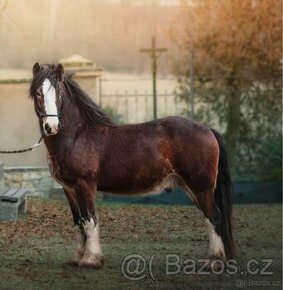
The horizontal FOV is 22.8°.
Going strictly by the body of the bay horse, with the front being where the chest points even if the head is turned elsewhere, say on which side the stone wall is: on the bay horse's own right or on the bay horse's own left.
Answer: on the bay horse's own right

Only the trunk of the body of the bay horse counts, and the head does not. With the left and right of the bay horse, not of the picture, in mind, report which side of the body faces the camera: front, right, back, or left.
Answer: left

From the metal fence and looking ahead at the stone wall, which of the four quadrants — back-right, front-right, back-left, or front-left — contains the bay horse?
front-left

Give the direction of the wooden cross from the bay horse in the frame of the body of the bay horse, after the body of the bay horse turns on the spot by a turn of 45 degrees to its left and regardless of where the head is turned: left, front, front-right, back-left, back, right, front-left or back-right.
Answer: back-right

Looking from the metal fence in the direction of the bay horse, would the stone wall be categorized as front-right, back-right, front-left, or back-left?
front-right

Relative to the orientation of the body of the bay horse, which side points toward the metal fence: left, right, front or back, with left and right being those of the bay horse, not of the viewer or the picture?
right
